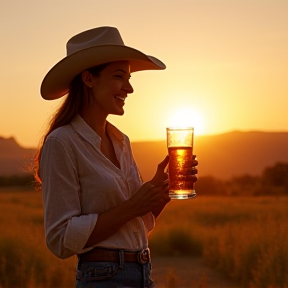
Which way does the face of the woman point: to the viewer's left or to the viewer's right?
to the viewer's right

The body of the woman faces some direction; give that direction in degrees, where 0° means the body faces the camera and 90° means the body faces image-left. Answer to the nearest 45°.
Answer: approximately 315°
